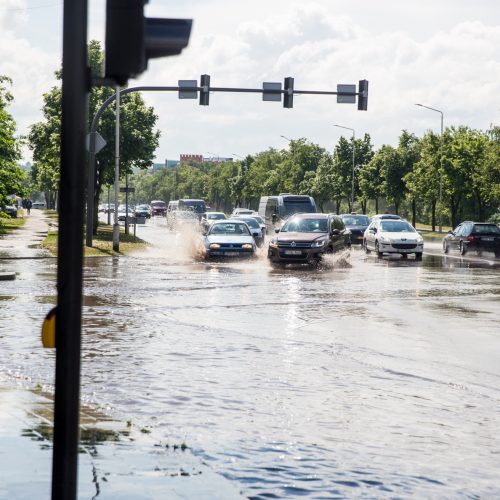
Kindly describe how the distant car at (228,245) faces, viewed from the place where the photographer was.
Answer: facing the viewer

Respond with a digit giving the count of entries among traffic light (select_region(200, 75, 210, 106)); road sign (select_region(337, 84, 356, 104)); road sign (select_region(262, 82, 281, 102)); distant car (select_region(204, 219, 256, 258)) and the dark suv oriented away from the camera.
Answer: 3

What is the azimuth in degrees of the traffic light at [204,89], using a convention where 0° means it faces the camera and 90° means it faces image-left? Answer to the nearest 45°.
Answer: approximately 180°

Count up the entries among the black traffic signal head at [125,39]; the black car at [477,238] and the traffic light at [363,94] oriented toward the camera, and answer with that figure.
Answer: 0

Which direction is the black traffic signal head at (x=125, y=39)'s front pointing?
to the viewer's right

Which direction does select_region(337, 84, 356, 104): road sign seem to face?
away from the camera

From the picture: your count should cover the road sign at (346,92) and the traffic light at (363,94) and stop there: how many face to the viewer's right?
0

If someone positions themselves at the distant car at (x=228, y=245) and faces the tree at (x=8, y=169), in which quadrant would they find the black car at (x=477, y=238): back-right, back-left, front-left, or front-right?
back-right

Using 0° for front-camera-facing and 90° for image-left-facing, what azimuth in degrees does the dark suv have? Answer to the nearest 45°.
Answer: approximately 45°
